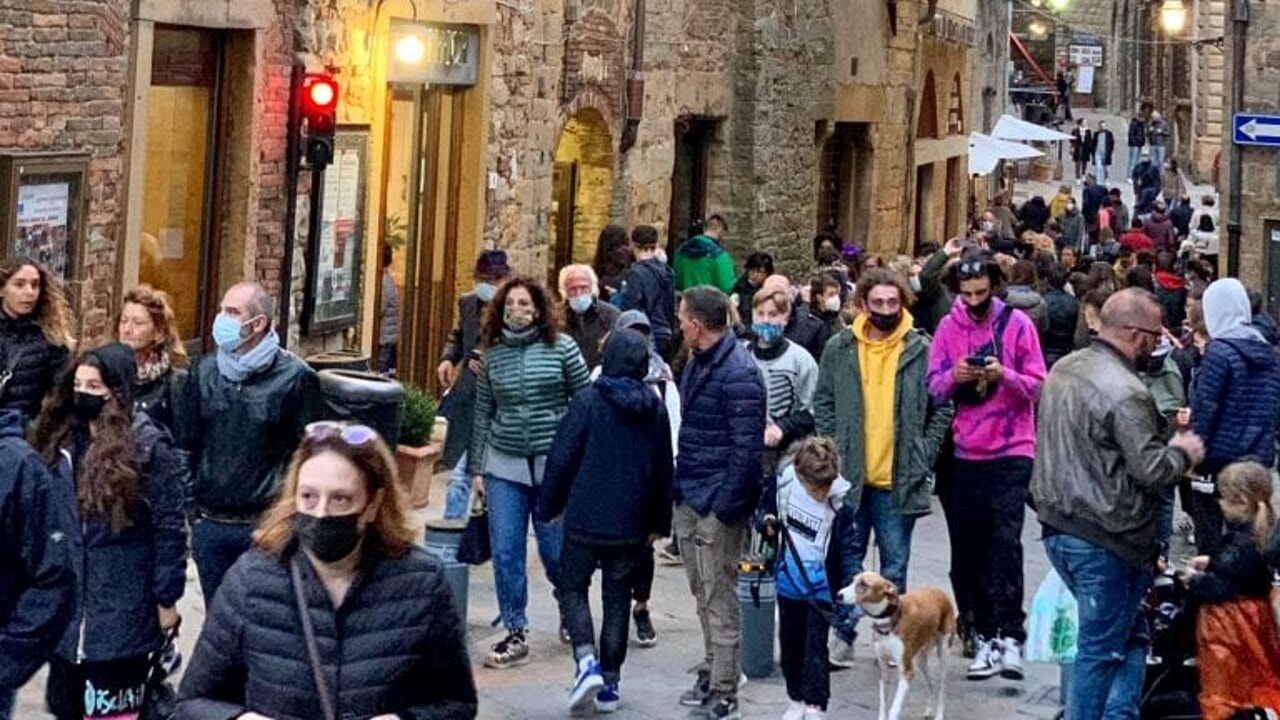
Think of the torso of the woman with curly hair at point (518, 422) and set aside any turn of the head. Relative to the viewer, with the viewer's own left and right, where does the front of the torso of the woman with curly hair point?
facing the viewer

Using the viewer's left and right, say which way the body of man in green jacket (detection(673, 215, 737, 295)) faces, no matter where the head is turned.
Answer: facing away from the viewer and to the right of the viewer

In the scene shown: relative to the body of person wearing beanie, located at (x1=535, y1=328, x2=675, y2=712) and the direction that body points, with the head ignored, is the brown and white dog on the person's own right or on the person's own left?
on the person's own right

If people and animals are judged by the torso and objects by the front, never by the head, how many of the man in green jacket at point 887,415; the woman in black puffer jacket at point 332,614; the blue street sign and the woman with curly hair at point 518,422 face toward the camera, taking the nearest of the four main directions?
4

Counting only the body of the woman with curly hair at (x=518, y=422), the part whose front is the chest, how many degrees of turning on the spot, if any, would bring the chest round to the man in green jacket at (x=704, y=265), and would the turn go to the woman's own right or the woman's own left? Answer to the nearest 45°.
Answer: approximately 180°

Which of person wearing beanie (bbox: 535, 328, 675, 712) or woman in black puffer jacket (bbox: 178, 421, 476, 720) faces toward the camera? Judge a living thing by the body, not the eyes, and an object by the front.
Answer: the woman in black puffer jacket

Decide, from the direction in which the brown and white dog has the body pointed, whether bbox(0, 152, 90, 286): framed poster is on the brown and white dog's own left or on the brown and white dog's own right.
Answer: on the brown and white dog's own right

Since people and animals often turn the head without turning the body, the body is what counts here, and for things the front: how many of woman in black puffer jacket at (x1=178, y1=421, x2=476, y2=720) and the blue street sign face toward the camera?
2

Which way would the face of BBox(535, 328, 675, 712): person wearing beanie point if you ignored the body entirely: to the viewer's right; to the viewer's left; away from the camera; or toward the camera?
away from the camera

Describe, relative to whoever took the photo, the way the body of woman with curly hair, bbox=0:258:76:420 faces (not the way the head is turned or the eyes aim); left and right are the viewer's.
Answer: facing the viewer and to the left of the viewer
